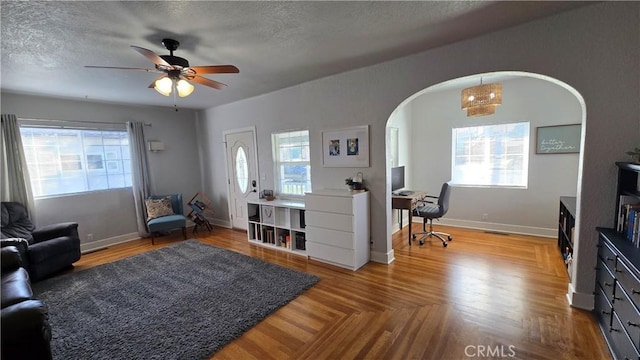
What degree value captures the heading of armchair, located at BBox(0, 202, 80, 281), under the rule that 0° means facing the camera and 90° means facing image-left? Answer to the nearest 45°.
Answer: approximately 315°

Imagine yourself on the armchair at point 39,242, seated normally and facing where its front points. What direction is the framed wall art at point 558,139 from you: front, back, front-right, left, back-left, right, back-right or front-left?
front

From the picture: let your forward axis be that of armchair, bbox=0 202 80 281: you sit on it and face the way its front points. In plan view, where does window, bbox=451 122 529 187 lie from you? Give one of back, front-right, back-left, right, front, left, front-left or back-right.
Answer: front

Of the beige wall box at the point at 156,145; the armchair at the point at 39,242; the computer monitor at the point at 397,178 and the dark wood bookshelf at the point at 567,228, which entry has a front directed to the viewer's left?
the dark wood bookshelf

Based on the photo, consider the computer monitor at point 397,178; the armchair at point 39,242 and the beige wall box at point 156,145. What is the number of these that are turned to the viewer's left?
0

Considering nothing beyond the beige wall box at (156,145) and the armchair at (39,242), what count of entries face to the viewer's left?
0

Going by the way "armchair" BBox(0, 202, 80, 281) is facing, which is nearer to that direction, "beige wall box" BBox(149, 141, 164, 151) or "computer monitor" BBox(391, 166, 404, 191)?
the computer monitor

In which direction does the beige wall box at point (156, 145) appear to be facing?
toward the camera

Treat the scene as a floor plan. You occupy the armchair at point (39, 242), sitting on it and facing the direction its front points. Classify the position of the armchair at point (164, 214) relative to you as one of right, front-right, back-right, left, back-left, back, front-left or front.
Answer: front-left

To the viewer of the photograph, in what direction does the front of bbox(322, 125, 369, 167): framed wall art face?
facing the viewer and to the left of the viewer

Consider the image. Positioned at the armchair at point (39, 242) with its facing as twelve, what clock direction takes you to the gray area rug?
The gray area rug is roughly at 1 o'clock from the armchair.

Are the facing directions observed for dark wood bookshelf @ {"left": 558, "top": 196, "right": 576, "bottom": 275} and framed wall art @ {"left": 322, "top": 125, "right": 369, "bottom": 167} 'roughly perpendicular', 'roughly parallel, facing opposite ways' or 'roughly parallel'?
roughly perpendicular

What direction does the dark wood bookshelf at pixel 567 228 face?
to the viewer's left

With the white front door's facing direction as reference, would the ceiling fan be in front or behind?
in front

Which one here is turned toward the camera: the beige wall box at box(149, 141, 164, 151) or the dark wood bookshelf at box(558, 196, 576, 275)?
the beige wall box

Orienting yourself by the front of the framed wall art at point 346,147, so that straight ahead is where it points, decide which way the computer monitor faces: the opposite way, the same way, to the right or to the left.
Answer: to the left

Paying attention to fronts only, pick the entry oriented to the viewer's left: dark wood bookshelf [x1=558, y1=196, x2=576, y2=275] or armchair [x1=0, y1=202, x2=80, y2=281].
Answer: the dark wood bookshelf
